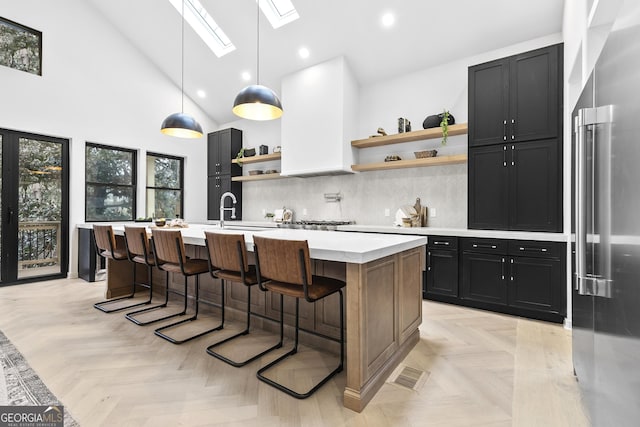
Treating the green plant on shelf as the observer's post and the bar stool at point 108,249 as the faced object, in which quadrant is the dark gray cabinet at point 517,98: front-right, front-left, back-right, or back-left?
back-left

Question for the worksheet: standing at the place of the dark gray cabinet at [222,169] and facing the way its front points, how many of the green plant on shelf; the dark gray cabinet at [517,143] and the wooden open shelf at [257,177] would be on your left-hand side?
3

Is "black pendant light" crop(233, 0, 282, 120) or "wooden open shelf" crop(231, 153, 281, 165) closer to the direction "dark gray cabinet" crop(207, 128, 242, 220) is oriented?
the black pendant light

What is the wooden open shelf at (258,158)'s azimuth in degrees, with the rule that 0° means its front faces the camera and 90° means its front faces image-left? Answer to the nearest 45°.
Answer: approximately 45°

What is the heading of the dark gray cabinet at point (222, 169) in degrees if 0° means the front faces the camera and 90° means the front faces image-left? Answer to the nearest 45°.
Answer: approximately 45°

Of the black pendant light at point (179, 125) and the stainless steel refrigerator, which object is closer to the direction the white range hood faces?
the black pendant light

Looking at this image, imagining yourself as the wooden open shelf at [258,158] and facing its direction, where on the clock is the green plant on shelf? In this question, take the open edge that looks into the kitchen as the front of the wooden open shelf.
The green plant on shelf is roughly at 9 o'clock from the wooden open shelf.

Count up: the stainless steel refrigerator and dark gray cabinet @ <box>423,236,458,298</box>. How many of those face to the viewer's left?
1

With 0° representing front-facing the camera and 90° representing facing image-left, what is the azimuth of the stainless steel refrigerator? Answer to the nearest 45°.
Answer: approximately 90°

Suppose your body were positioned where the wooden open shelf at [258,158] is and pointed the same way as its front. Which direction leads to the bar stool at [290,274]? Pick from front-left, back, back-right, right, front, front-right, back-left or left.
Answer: front-left

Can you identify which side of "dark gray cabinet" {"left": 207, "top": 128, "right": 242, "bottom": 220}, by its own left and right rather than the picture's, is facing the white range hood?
left
